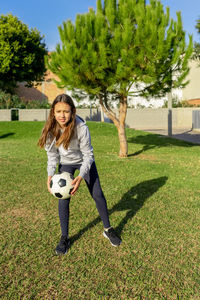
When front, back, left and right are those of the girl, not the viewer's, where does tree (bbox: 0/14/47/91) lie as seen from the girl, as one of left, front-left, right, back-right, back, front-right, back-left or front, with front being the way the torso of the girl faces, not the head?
back

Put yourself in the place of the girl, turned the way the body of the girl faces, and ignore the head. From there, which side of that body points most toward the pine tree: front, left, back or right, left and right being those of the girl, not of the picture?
back

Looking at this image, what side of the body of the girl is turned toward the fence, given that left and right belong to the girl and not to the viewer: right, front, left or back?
back

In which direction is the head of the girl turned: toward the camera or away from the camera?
toward the camera

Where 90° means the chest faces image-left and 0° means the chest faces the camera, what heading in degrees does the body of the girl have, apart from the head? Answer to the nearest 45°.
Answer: approximately 0°

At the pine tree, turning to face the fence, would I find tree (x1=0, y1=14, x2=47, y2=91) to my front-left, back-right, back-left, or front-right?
front-left
